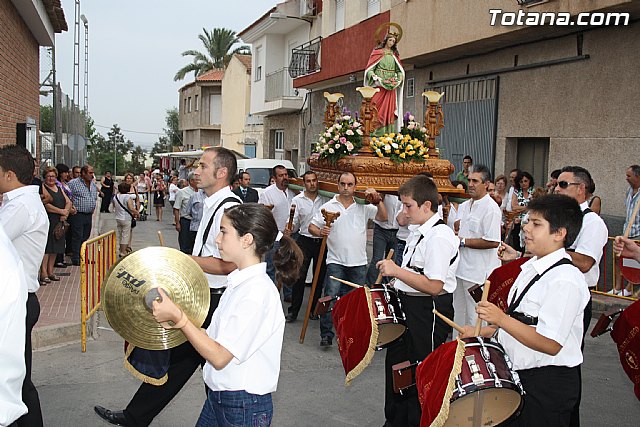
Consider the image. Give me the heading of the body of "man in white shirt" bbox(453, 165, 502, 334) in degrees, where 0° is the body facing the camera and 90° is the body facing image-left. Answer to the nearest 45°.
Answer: approximately 45°

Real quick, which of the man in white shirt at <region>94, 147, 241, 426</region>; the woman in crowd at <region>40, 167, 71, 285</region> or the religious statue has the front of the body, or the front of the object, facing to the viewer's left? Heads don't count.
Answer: the man in white shirt

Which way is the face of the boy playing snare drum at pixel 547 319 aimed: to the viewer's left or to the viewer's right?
to the viewer's left

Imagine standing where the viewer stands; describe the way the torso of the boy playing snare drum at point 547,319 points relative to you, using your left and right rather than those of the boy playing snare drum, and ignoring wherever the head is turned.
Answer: facing to the left of the viewer

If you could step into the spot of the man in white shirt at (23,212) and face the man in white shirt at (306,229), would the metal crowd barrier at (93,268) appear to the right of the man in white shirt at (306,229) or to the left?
left

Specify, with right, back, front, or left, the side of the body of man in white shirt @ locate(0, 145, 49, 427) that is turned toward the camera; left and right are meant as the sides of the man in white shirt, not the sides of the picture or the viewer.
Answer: left
